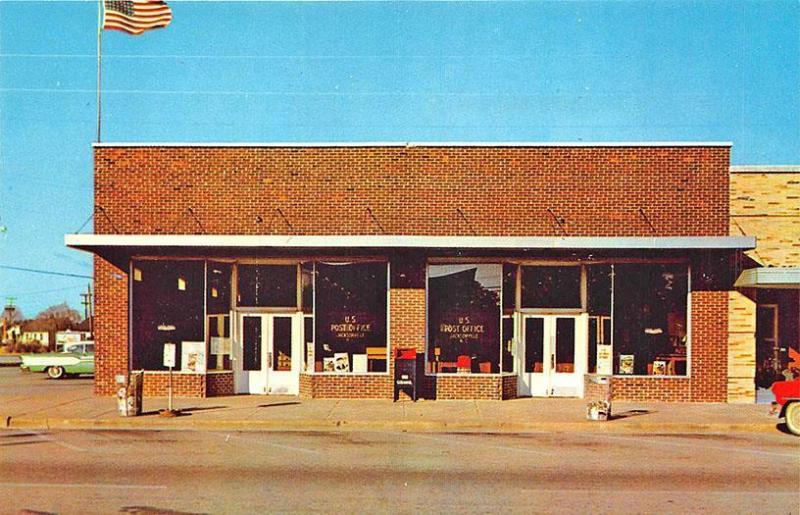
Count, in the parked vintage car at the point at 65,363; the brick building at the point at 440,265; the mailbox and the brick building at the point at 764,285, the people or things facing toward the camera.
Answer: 3

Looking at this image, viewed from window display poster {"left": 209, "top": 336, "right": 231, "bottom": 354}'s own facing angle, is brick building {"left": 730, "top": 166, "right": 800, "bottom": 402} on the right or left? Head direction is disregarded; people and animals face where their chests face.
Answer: on its left

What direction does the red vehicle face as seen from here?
to the viewer's left

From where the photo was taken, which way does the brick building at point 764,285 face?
toward the camera

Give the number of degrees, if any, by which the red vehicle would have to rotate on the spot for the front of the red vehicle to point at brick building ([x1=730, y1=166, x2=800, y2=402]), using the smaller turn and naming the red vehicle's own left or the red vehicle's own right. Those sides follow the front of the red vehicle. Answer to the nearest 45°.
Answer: approximately 90° to the red vehicle's own right

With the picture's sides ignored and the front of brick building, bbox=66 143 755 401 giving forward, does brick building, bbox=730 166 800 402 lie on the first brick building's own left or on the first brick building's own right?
on the first brick building's own left

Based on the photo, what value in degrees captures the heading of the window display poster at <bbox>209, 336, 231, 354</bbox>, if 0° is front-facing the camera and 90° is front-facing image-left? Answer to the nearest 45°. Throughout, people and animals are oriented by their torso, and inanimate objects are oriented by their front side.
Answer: approximately 0°
